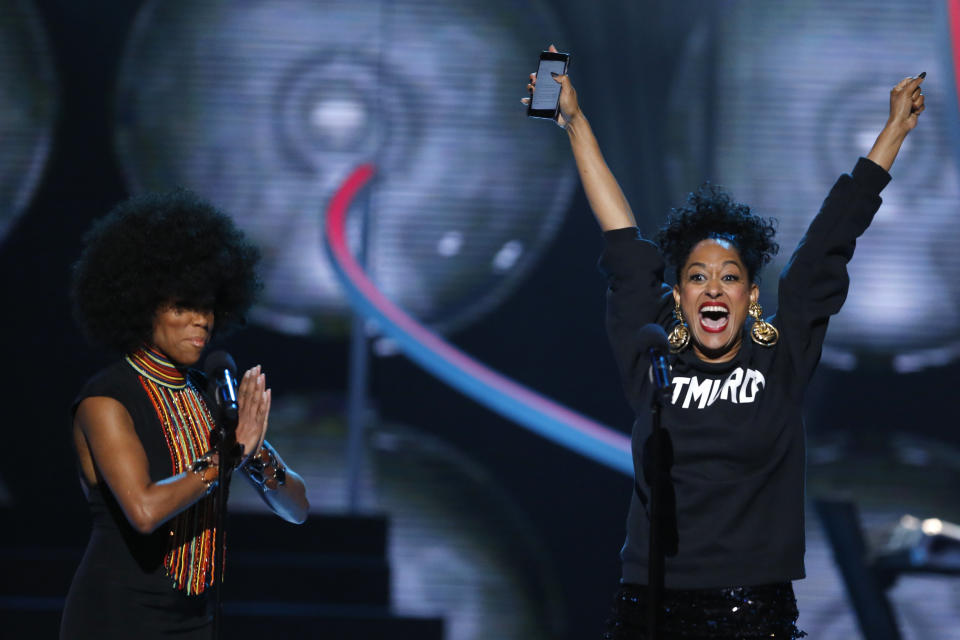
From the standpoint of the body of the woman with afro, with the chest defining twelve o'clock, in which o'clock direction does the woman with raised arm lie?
The woman with raised arm is roughly at 11 o'clock from the woman with afro.

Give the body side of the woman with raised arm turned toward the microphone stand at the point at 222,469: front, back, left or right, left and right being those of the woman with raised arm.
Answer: right

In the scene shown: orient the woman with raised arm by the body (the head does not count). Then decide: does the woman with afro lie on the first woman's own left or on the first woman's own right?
on the first woman's own right

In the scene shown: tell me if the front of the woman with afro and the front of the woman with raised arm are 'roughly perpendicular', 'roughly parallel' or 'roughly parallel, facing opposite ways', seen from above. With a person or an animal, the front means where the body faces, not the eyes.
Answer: roughly perpendicular

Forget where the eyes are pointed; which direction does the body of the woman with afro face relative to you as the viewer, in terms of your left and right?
facing the viewer and to the right of the viewer

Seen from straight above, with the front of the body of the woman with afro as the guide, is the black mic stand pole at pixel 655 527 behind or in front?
in front

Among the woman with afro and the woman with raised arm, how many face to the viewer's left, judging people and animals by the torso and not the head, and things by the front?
0
